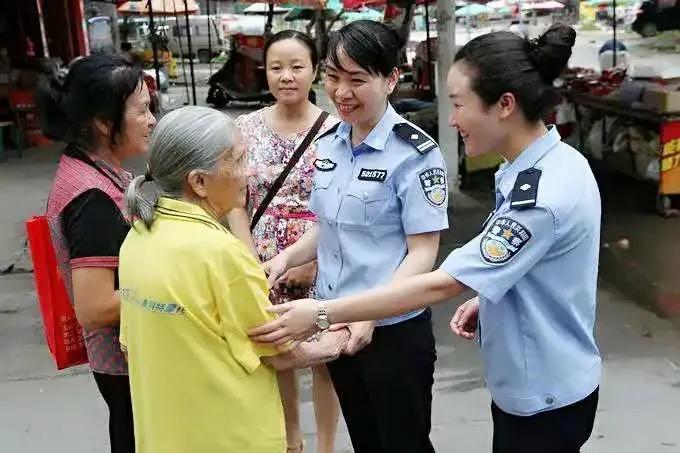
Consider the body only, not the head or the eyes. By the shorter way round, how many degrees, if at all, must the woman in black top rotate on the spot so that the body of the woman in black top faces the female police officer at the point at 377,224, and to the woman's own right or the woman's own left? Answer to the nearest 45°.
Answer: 0° — they already face them

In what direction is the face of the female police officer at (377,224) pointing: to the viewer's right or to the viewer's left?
to the viewer's left

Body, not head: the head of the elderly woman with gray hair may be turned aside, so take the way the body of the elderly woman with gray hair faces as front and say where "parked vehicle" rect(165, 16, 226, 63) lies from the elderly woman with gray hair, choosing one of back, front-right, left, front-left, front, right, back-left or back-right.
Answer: front-left

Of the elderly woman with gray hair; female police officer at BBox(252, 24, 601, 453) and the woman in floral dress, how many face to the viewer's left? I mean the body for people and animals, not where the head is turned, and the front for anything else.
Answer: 1

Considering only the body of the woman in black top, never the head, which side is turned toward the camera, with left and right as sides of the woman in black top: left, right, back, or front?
right

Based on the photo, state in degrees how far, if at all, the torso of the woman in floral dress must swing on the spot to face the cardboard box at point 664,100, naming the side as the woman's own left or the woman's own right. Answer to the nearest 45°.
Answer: approximately 135° to the woman's own left

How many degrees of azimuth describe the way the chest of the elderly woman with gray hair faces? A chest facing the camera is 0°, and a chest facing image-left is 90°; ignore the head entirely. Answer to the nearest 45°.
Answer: approximately 225°

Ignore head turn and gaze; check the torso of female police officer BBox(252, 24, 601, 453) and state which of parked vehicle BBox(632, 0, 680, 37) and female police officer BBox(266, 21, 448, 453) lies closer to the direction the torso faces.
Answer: the female police officer

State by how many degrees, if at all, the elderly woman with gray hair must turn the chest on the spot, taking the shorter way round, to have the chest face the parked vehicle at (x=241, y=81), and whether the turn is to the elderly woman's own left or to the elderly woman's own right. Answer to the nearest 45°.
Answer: approximately 45° to the elderly woman's own left

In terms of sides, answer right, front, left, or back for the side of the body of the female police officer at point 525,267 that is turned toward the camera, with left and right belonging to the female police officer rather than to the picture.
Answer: left

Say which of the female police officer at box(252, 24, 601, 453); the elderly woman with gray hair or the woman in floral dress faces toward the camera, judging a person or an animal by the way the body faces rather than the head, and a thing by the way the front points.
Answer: the woman in floral dress

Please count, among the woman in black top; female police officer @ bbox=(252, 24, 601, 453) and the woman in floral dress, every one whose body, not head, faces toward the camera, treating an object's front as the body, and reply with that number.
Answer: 1

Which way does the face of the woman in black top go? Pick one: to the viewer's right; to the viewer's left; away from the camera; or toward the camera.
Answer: to the viewer's right

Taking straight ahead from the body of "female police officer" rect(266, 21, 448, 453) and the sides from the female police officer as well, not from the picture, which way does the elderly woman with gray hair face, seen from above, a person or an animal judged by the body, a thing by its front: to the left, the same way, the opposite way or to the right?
the opposite way

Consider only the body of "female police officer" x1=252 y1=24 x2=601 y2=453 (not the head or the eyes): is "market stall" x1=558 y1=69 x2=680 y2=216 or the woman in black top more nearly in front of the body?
the woman in black top

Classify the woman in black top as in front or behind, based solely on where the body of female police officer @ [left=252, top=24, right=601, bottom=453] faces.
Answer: in front
